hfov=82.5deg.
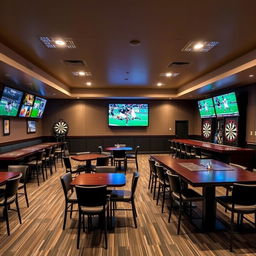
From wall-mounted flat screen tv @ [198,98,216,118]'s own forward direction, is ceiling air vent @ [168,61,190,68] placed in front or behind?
in front

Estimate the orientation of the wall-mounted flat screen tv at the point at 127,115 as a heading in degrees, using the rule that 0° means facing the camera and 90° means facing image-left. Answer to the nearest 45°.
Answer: approximately 0°

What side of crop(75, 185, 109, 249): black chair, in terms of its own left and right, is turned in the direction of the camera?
back

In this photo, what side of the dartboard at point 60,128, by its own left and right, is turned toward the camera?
front

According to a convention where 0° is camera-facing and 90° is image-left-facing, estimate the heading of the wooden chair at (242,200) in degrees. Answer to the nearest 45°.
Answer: approximately 135°

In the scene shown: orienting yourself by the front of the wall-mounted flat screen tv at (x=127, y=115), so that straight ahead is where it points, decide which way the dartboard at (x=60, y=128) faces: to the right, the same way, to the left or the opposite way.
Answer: the same way

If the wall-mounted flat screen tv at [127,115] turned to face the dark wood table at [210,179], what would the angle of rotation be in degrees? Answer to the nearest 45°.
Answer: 0° — it already faces it

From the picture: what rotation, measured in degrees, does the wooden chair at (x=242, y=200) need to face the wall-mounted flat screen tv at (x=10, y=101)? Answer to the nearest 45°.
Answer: approximately 45° to its left

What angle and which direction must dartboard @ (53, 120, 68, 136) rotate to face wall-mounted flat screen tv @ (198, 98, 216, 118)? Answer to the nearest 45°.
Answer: approximately 45° to its left

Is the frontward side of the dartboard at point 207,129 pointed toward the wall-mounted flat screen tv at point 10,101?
yes

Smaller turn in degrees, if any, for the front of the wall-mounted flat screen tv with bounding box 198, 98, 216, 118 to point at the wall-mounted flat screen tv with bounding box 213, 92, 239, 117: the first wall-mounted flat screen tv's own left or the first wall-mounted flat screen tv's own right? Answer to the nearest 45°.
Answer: approximately 90° to the first wall-mounted flat screen tv's own left

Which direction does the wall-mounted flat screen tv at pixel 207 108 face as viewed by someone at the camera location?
facing the viewer and to the left of the viewer

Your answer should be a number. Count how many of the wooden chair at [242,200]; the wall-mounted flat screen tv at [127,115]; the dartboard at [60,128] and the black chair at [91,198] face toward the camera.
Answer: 2

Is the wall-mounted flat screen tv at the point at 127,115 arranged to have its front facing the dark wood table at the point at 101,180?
yes

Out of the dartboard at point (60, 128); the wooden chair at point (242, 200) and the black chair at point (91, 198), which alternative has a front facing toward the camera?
the dartboard

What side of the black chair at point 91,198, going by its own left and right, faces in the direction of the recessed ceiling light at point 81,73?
front

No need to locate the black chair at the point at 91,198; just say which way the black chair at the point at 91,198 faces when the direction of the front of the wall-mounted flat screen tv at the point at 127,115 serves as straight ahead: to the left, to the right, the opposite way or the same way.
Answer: the opposite way
